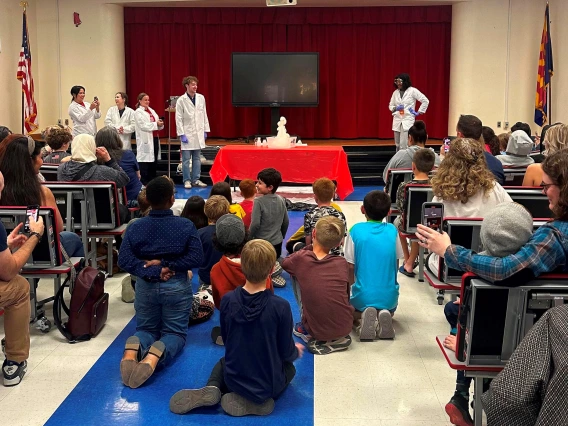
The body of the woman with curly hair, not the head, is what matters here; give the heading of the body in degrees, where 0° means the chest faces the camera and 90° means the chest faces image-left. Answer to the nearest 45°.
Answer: approximately 180°

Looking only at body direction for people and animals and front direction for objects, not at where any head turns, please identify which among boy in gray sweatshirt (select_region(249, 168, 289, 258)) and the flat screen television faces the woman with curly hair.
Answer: the flat screen television

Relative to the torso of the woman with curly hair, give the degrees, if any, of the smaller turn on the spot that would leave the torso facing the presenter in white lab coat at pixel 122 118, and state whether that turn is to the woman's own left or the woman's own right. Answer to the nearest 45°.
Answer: approximately 45° to the woman's own left

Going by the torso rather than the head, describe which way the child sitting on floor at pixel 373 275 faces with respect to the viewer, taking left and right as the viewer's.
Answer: facing away from the viewer

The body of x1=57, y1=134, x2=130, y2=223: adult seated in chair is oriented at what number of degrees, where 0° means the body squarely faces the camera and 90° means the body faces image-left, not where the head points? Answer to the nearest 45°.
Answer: approximately 225°

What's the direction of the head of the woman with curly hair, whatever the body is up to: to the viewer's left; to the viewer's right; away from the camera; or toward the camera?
away from the camera

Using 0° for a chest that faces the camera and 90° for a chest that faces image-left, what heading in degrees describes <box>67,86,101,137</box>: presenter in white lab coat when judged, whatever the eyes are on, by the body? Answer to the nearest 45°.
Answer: approximately 315°

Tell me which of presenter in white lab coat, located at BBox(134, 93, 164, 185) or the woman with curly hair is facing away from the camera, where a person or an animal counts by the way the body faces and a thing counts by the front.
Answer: the woman with curly hair

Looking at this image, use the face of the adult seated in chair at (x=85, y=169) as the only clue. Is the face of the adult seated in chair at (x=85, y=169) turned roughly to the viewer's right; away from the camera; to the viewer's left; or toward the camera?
away from the camera

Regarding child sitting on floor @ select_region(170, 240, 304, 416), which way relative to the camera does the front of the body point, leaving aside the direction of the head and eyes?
away from the camera

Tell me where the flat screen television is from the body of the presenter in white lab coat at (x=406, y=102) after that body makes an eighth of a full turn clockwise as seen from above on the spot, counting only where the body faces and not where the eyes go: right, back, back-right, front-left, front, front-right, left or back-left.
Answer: front-right

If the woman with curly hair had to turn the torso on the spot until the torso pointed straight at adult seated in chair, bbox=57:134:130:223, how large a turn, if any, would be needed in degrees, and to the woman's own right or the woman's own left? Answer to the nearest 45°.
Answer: approximately 90° to the woman's own left

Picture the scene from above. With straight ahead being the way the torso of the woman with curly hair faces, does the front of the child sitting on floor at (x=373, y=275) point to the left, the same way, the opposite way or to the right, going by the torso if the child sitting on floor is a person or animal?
the same way

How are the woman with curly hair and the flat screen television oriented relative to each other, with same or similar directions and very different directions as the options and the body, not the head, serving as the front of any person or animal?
very different directions

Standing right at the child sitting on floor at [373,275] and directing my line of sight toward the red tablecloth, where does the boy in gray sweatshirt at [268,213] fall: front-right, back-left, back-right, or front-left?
front-left

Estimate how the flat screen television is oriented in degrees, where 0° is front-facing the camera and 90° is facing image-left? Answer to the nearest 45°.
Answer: approximately 0°

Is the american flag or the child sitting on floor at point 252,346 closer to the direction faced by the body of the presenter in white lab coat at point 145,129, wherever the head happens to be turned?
the child sitting on floor
